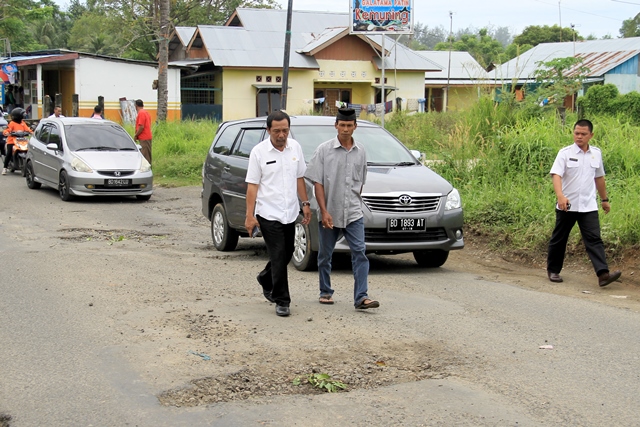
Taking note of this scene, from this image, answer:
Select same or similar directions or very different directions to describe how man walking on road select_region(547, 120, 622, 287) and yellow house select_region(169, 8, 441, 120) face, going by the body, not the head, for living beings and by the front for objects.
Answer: same or similar directions

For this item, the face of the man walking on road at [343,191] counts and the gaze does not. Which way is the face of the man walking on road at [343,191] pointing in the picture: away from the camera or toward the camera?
toward the camera

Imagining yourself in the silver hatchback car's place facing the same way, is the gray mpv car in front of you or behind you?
in front

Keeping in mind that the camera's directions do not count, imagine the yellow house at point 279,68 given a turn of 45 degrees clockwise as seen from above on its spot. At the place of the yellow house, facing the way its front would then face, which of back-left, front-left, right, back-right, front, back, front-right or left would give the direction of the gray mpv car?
front-left

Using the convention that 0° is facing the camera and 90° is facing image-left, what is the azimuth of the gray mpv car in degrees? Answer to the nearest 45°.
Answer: approximately 315°

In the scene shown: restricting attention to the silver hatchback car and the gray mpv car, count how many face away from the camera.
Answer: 0

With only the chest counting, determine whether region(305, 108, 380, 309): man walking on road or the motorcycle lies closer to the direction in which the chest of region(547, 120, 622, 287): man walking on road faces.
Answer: the man walking on road

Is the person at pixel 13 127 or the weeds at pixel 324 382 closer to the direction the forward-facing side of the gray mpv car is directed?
the weeds

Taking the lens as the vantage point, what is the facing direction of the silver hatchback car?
facing the viewer and to the right of the viewer

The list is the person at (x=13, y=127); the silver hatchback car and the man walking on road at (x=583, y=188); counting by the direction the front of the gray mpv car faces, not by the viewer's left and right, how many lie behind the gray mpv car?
2

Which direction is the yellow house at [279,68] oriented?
toward the camera

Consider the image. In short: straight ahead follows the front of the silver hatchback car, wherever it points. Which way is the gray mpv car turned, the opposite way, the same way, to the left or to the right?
the same way

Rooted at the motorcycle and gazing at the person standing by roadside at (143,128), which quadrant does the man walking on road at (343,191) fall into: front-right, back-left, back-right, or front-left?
front-right

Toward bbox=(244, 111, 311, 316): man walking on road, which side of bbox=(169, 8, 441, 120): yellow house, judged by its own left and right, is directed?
front

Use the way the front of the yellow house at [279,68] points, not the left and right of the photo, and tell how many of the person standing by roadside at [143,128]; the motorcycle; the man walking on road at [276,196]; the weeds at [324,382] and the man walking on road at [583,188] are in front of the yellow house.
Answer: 5

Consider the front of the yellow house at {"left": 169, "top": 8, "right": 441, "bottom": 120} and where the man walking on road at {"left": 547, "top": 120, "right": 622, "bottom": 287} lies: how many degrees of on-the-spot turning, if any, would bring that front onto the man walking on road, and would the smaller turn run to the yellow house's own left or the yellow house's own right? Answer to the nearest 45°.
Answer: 0° — it already faces them

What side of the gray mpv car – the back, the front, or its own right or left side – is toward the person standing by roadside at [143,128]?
back

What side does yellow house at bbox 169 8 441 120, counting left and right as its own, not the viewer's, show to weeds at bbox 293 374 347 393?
front

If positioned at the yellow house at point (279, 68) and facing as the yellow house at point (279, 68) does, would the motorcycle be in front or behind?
in front

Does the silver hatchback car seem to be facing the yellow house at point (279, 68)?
no

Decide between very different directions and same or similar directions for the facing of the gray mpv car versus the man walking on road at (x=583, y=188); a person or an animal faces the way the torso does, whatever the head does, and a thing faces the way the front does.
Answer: same or similar directions
